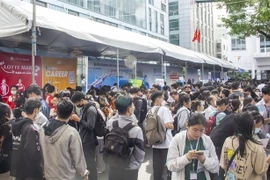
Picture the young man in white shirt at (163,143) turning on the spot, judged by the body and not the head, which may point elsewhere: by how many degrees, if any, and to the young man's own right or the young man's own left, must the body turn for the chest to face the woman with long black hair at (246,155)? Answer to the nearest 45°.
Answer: approximately 90° to the young man's own right

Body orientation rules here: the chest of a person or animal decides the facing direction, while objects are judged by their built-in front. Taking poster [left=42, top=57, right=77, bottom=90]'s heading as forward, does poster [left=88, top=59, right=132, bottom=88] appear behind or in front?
behind

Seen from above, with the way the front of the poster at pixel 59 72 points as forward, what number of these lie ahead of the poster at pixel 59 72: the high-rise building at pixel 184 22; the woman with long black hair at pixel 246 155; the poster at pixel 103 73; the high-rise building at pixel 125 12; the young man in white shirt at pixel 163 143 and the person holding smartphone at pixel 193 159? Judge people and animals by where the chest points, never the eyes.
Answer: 3

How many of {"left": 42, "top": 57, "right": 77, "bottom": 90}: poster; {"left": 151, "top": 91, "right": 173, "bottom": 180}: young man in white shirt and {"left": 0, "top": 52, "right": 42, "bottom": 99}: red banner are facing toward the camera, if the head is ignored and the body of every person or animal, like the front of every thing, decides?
2

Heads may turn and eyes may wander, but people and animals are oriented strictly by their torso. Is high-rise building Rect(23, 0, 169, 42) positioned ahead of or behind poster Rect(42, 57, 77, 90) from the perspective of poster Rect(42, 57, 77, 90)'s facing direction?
behind

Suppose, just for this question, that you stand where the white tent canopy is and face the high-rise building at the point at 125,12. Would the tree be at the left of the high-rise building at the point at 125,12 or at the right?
right

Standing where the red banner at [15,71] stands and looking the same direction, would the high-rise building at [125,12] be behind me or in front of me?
behind

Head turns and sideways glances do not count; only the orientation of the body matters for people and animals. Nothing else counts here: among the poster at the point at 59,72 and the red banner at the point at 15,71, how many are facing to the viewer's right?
0

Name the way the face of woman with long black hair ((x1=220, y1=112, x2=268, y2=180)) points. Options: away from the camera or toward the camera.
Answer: away from the camera

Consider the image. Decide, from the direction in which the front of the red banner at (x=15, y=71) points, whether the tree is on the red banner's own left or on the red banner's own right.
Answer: on the red banner's own left
